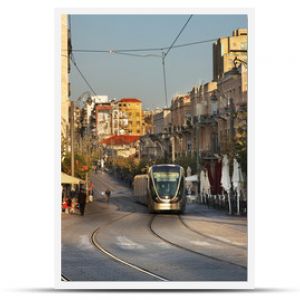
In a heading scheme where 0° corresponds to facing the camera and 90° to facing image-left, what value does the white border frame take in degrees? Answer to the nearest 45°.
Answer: approximately 0°

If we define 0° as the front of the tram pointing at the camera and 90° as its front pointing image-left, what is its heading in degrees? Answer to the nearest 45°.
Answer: approximately 0°
